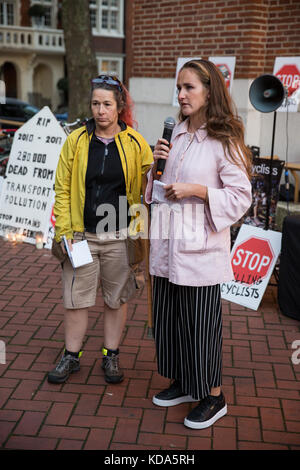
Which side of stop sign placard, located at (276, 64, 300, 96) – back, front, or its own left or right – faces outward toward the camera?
front

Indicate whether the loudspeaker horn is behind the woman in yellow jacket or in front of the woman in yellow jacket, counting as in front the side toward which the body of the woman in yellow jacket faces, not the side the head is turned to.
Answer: behind

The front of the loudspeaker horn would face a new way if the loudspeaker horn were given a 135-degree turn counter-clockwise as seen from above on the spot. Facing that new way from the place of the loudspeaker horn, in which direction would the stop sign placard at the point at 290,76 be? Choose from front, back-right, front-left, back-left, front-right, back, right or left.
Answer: front-left

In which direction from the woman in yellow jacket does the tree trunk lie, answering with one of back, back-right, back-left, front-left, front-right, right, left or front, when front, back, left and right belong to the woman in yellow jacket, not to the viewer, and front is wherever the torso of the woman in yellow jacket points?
back

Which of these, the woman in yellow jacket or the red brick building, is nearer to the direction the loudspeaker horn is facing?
the woman in yellow jacket

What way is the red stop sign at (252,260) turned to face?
toward the camera

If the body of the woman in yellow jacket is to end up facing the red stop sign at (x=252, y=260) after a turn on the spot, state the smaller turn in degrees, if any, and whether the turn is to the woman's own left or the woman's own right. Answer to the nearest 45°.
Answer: approximately 135° to the woman's own left

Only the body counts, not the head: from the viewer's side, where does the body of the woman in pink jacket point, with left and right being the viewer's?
facing the viewer and to the left of the viewer

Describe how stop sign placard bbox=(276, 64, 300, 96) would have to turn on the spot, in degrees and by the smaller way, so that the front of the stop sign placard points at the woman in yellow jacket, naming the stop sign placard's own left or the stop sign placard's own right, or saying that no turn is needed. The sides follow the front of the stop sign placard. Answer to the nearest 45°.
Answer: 0° — it already faces them

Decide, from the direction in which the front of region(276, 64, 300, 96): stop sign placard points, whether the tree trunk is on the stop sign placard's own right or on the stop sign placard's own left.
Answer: on the stop sign placard's own right

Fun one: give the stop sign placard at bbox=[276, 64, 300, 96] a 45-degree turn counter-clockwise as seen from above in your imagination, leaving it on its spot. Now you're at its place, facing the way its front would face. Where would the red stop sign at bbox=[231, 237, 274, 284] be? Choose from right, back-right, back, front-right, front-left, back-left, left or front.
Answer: front-right

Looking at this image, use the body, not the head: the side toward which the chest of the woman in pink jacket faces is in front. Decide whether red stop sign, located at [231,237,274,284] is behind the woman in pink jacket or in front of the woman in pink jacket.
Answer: behind

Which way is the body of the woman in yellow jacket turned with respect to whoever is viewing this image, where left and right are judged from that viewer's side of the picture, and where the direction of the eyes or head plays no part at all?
facing the viewer
